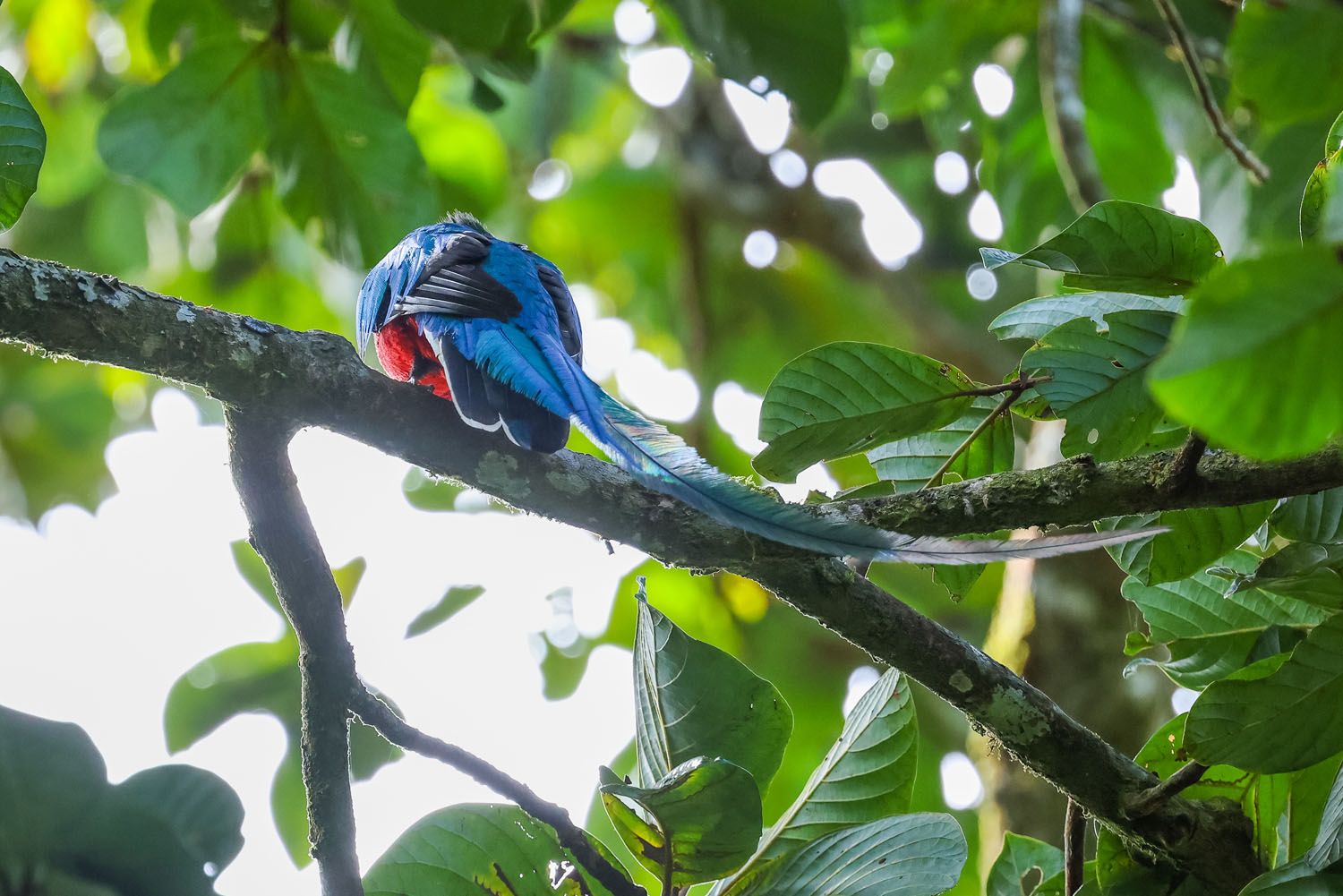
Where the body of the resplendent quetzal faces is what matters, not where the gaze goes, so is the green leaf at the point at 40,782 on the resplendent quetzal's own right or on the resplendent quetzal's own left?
on the resplendent quetzal's own left

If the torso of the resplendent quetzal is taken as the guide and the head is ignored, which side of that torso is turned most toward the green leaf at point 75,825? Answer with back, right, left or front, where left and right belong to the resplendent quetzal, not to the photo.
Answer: left

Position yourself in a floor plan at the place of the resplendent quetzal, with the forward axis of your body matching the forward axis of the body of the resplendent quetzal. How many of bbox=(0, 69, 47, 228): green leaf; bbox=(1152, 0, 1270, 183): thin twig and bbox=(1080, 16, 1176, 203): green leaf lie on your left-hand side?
1

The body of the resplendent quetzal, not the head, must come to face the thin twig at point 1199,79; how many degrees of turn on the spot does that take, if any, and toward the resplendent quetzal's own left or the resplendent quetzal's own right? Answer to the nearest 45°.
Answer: approximately 90° to the resplendent quetzal's own right

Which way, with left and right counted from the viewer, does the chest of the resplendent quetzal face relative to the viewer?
facing away from the viewer and to the left of the viewer
